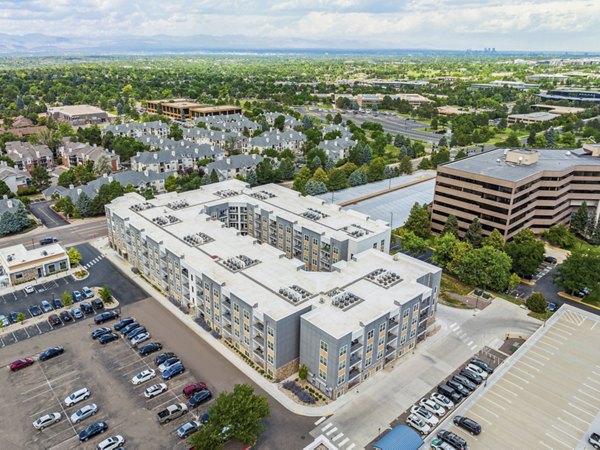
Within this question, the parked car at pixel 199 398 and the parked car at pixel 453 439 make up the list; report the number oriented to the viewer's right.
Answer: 0

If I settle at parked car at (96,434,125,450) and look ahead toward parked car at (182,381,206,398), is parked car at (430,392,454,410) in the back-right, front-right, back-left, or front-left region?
front-right

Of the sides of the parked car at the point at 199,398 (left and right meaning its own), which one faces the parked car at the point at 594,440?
left

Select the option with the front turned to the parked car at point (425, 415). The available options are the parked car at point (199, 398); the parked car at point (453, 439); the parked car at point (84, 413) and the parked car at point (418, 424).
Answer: the parked car at point (453, 439)

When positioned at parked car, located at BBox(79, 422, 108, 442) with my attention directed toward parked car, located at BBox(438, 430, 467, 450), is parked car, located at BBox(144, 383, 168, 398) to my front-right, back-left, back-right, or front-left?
front-left

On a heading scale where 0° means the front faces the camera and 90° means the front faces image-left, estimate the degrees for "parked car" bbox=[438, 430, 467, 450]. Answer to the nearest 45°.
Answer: approximately 135°

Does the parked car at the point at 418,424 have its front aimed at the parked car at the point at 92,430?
no

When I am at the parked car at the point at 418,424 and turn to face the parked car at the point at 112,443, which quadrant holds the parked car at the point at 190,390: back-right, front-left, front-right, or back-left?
front-right

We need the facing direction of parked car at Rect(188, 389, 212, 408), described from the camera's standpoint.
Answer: facing the viewer and to the left of the viewer

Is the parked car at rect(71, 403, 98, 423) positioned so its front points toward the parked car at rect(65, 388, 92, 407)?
no
